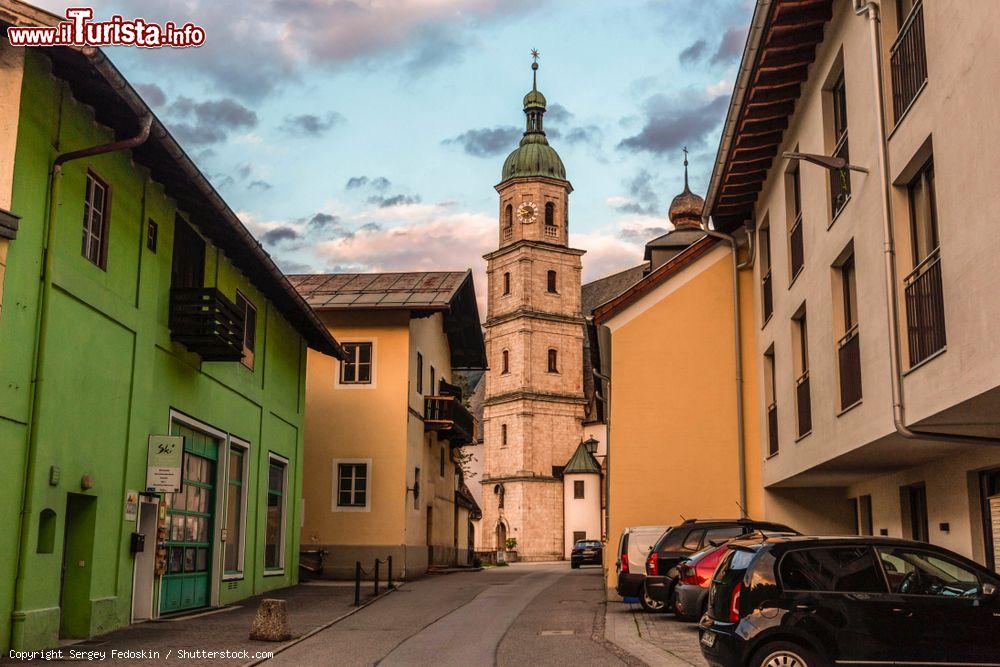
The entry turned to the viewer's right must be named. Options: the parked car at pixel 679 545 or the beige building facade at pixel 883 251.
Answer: the parked car

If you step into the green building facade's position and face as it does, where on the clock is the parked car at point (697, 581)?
The parked car is roughly at 11 o'clock from the green building facade.

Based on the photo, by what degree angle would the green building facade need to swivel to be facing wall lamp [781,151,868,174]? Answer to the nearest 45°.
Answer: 0° — it already faces it

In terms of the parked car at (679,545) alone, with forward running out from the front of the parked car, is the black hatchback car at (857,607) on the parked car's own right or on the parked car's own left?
on the parked car's own right

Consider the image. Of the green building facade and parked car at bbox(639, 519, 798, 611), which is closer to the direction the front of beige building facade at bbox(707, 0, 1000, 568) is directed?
the green building facade

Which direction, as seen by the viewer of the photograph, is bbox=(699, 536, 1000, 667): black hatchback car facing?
facing to the right of the viewer

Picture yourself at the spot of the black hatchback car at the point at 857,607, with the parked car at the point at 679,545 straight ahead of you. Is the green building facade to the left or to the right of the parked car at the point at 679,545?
left

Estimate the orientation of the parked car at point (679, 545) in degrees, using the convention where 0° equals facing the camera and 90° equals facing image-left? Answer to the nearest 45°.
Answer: approximately 270°

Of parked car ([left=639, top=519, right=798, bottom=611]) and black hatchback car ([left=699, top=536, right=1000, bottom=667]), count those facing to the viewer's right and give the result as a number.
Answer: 2

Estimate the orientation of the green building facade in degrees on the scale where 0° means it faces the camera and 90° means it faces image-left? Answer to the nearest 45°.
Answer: approximately 315°

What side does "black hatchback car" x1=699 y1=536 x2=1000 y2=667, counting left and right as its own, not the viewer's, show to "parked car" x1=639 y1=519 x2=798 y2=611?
left

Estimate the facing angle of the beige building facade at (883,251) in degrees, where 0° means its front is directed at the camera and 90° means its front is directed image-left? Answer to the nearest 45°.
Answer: approximately 45°

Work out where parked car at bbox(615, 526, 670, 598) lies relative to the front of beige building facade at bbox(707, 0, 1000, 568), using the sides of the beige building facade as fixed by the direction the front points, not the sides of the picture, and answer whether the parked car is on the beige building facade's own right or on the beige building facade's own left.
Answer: on the beige building facade's own right
